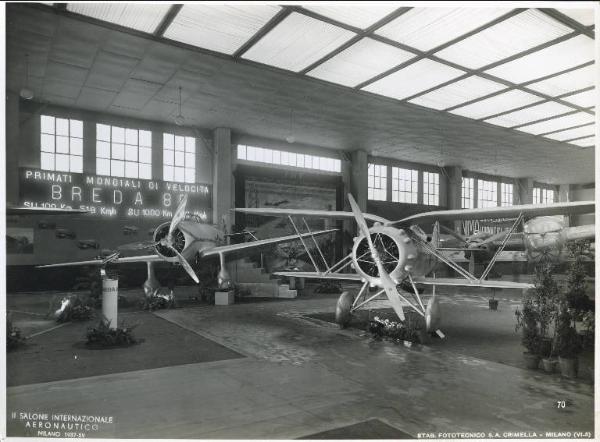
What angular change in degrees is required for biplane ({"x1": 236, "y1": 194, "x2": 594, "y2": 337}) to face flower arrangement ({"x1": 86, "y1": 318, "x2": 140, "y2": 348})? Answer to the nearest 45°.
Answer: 0° — it already faces it

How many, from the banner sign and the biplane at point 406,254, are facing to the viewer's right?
0

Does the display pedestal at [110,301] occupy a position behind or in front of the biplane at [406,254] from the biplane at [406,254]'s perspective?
in front

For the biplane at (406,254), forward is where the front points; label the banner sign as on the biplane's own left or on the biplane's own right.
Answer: on the biplane's own right

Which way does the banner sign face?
toward the camera

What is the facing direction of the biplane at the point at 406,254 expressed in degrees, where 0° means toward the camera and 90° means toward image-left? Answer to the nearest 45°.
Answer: approximately 45°

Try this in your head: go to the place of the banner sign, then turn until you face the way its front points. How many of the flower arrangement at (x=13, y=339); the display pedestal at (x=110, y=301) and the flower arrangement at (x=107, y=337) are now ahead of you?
3

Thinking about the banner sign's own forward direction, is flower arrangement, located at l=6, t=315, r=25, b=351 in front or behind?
in front

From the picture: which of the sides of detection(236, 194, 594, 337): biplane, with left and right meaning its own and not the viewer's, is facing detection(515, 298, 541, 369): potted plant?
left
